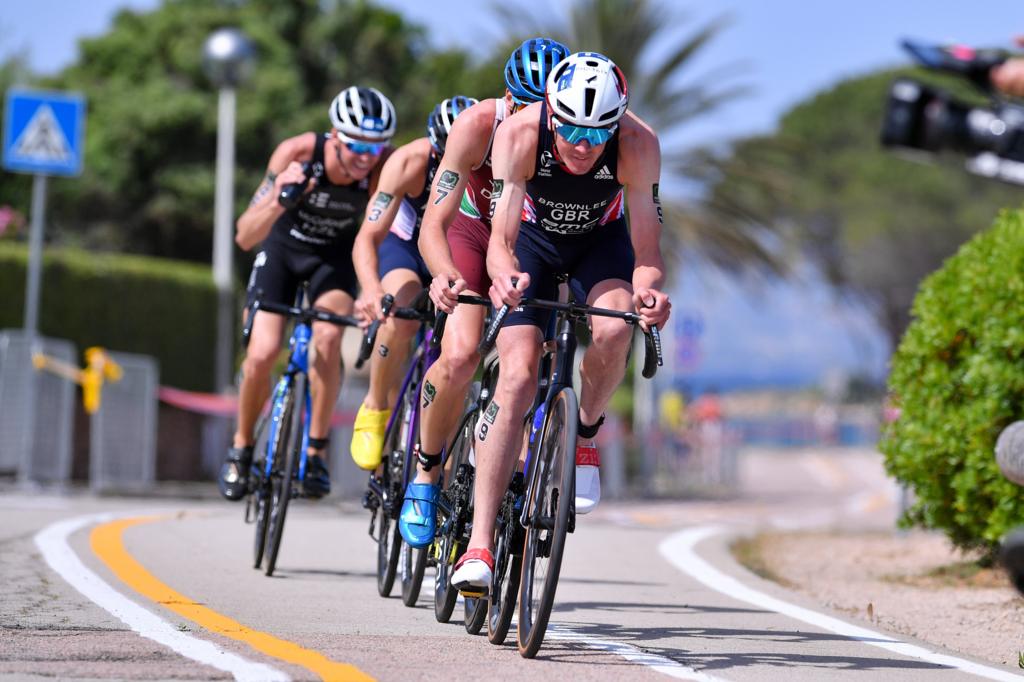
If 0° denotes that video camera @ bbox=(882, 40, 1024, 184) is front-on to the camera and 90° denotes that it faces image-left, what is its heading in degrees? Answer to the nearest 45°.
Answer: approximately 90°

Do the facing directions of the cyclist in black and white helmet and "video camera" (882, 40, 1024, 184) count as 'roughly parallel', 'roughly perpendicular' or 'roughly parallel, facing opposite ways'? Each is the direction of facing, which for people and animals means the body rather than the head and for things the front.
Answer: roughly perpendicular

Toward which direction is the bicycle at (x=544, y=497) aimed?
toward the camera

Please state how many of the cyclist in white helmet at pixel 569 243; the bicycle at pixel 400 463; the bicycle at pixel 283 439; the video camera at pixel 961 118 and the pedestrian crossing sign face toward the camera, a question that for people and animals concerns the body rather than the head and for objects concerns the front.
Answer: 4

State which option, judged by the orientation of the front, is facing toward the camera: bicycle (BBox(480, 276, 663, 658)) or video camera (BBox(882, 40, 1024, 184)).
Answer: the bicycle

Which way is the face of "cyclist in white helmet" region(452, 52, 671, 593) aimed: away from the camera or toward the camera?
toward the camera

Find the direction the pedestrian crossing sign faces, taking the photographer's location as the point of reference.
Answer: facing the viewer

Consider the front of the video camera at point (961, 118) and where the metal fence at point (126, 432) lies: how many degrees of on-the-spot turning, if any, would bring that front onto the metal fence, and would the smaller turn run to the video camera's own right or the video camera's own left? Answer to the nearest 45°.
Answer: approximately 45° to the video camera's own right

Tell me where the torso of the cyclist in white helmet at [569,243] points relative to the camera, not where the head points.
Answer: toward the camera
